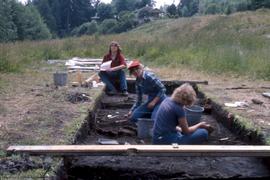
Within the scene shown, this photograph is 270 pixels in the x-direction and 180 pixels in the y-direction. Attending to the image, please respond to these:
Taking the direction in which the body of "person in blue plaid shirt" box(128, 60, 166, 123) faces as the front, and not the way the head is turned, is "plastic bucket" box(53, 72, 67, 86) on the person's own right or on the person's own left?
on the person's own right

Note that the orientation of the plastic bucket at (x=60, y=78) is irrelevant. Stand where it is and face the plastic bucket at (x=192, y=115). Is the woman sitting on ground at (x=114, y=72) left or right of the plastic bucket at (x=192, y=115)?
left

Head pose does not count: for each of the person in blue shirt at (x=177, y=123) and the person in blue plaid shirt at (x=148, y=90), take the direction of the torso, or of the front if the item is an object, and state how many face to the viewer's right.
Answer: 1

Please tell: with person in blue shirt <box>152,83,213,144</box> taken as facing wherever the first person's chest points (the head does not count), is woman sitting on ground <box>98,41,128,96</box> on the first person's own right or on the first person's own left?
on the first person's own left

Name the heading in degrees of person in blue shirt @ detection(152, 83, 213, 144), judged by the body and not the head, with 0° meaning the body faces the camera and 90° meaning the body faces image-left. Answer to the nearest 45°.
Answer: approximately 270°

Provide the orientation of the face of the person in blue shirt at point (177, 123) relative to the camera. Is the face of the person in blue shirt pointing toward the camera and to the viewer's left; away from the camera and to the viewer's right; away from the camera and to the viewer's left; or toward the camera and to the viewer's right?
away from the camera and to the viewer's right

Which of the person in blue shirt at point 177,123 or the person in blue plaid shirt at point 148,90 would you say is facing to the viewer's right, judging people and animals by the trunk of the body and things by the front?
the person in blue shirt

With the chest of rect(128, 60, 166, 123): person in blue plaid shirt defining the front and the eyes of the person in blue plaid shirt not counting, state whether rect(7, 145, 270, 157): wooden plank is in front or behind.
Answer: in front

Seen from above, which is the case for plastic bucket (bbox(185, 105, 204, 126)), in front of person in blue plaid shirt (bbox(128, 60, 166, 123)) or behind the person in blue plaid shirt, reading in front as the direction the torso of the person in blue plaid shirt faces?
behind

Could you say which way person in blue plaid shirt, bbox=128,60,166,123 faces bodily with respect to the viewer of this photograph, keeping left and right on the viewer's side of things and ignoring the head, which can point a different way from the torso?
facing the viewer and to the left of the viewer
